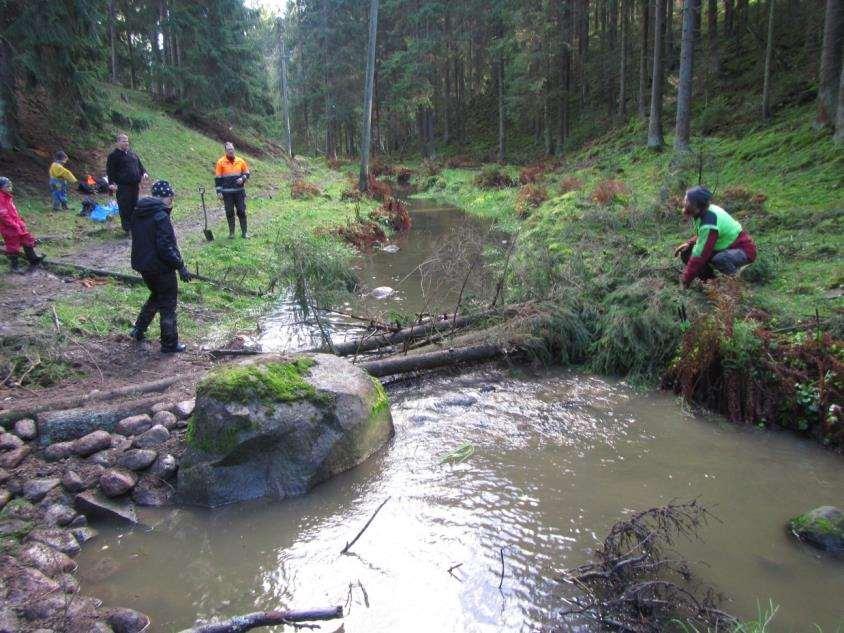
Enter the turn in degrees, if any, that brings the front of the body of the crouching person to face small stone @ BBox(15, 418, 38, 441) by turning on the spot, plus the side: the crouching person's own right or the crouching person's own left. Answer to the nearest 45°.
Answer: approximately 45° to the crouching person's own left

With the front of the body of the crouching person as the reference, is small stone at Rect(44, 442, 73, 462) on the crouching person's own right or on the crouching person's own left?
on the crouching person's own left

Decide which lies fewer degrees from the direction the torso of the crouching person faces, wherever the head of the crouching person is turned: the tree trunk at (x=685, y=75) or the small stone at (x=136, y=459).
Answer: the small stone

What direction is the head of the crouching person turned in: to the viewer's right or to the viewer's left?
to the viewer's left

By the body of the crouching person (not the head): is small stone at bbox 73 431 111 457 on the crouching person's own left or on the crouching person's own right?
on the crouching person's own left

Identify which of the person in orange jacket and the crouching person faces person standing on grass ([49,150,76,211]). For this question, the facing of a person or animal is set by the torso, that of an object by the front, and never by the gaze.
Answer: the crouching person

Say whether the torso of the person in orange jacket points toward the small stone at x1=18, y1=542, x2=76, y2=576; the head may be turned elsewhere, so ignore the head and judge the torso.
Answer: yes

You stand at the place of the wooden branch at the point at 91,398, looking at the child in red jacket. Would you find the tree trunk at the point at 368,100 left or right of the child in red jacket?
right

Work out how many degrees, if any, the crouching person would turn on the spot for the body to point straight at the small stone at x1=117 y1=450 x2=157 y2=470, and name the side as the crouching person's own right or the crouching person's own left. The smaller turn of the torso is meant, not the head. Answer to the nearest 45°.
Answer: approximately 45° to the crouching person's own left

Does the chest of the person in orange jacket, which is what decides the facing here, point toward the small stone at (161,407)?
yes

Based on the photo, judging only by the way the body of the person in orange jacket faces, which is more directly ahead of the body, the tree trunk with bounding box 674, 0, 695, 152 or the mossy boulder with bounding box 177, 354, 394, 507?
the mossy boulder

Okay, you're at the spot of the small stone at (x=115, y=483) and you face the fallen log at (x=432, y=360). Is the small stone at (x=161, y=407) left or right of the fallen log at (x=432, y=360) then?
left

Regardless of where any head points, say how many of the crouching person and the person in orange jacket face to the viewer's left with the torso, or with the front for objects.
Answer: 1

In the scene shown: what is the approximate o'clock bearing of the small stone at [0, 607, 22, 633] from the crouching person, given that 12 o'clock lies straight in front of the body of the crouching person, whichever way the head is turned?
The small stone is roughly at 10 o'clock from the crouching person.

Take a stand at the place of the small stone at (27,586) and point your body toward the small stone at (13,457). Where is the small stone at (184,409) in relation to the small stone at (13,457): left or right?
right

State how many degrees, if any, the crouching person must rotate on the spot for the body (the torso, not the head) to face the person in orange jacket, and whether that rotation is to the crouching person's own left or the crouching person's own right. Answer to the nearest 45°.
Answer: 0° — they already face them

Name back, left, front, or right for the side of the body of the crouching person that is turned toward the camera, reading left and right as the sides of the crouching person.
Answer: left

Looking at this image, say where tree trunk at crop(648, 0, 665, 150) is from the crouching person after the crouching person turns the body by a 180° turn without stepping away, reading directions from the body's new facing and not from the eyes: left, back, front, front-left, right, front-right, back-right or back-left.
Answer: left
